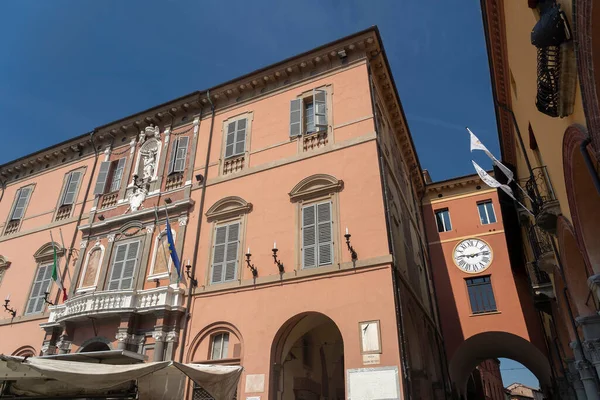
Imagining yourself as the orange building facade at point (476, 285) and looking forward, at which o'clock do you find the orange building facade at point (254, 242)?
the orange building facade at point (254, 242) is roughly at 1 o'clock from the orange building facade at point (476, 285).

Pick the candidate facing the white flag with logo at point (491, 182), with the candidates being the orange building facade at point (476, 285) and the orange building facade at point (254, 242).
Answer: the orange building facade at point (476, 285)

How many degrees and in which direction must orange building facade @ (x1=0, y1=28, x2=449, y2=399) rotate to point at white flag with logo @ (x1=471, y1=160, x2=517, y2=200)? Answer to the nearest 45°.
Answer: approximately 90° to its left

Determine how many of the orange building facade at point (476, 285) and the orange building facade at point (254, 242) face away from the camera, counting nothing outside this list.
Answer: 0

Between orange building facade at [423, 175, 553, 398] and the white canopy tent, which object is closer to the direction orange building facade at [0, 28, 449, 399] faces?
the white canopy tent

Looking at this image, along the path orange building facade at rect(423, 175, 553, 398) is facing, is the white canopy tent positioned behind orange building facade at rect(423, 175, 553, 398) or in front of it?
in front

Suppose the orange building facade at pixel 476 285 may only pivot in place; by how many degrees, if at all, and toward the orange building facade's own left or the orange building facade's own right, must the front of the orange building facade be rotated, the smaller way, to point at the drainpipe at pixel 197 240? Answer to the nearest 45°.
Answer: approximately 45° to the orange building facade's own right

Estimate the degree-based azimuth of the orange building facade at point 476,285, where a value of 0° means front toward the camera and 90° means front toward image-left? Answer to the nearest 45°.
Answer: approximately 0°

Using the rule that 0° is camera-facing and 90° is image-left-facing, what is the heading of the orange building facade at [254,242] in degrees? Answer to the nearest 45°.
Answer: approximately 45°

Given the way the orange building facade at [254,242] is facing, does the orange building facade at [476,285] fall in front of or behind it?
behind
